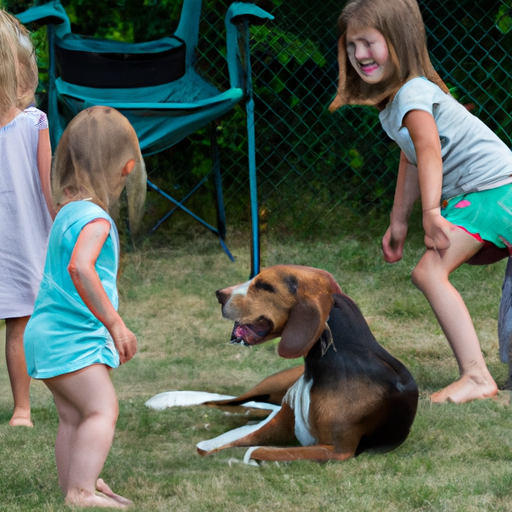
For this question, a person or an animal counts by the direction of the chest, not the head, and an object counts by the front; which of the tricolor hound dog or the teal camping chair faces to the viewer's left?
the tricolor hound dog

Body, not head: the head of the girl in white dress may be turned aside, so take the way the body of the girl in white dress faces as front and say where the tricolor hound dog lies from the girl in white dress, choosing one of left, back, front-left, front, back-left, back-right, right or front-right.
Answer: back-right

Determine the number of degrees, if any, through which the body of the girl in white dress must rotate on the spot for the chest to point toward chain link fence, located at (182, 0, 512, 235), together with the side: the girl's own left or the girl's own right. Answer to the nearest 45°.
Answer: approximately 45° to the girl's own right

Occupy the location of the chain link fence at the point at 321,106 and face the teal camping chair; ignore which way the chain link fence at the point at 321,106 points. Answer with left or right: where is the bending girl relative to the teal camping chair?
left

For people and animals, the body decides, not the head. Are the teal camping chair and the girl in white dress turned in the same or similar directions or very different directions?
very different directions

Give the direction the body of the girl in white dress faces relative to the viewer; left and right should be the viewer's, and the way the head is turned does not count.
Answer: facing away from the viewer

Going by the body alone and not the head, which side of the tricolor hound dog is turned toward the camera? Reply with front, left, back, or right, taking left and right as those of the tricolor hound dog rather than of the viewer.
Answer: left

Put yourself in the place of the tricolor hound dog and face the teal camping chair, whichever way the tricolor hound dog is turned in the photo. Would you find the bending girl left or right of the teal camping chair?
right

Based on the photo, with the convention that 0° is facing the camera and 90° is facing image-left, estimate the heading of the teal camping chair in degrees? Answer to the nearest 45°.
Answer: approximately 0°
